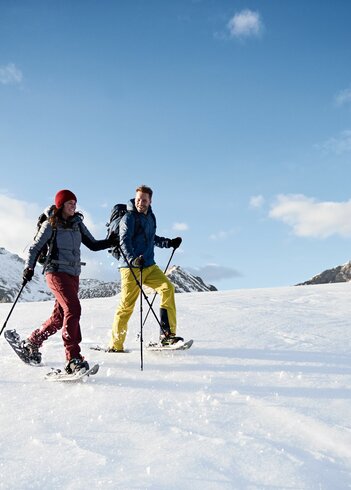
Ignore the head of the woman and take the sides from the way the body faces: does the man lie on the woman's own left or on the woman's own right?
on the woman's own left

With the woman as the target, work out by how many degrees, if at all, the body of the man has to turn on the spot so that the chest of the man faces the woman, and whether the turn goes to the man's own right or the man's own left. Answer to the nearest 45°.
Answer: approximately 90° to the man's own right
